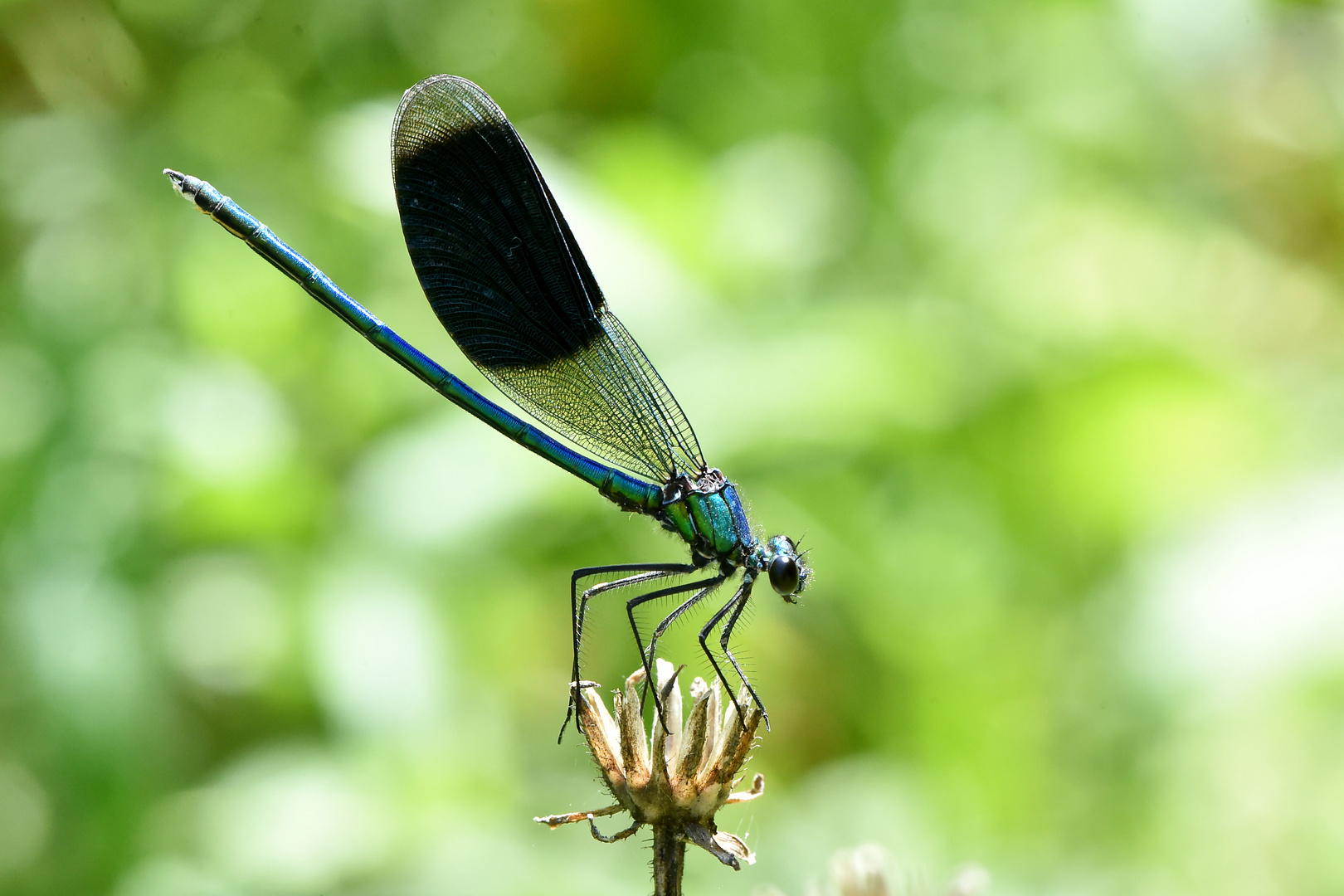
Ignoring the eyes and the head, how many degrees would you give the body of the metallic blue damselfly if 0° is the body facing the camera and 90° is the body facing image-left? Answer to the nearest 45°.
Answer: approximately 270°
